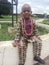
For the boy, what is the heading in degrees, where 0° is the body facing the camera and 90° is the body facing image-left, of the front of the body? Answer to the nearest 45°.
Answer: approximately 0°
